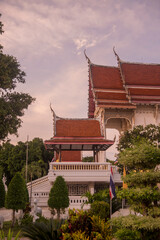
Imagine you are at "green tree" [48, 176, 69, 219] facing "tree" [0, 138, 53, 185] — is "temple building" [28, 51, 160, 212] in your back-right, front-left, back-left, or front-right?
front-right

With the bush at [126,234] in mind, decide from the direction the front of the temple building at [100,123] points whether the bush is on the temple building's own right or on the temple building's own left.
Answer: on the temple building's own left

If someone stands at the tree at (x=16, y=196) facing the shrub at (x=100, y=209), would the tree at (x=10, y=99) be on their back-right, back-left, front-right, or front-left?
back-left

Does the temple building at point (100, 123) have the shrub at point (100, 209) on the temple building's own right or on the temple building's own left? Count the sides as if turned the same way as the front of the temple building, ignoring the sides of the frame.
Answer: on the temple building's own left
